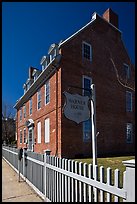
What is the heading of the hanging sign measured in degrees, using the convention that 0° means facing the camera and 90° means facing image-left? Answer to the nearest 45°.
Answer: approximately 0°

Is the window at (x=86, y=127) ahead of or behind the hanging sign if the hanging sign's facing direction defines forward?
behind

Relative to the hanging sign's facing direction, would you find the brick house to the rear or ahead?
to the rear

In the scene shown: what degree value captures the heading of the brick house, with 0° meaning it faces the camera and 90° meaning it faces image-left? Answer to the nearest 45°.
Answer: approximately 45°

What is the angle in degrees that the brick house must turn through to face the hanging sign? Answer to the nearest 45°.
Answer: approximately 45° to its left

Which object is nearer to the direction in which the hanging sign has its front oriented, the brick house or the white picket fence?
the white picket fence

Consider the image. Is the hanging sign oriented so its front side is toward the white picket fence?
yes
